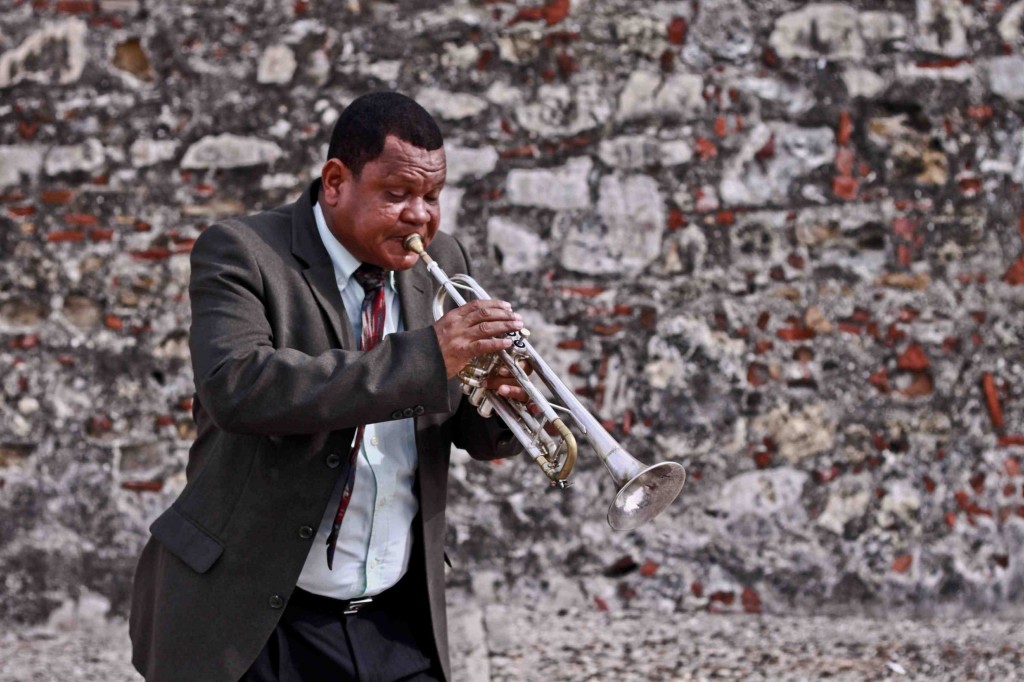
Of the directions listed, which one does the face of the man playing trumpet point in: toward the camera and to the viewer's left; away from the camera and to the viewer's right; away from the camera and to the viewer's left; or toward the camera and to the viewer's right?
toward the camera and to the viewer's right

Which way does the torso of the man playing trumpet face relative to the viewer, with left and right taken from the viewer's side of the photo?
facing the viewer and to the right of the viewer
